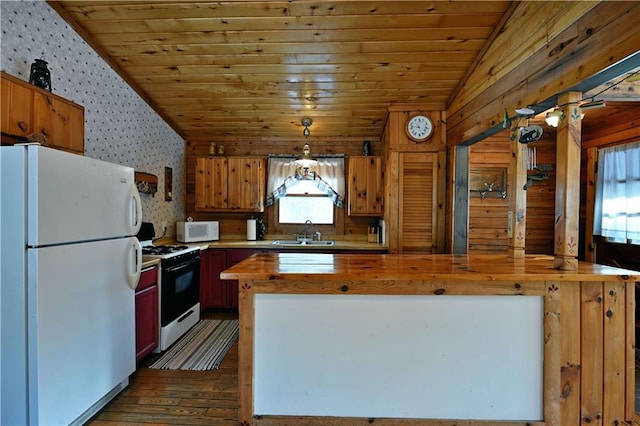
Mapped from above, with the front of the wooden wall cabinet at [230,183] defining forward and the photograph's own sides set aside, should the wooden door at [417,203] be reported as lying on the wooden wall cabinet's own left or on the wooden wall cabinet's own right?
on the wooden wall cabinet's own left

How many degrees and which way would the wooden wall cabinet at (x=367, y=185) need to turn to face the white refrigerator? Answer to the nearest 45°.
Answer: approximately 45° to its right

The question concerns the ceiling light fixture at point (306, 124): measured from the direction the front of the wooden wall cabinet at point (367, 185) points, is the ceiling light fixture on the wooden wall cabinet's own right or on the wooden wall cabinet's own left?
on the wooden wall cabinet's own right

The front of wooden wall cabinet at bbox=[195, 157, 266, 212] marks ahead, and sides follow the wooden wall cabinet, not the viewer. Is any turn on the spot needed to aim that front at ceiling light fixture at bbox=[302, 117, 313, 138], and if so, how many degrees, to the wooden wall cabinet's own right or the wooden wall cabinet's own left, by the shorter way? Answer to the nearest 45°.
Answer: approximately 45° to the wooden wall cabinet's own left

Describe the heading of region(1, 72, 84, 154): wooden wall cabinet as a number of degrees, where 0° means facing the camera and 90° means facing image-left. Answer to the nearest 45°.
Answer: approximately 315°

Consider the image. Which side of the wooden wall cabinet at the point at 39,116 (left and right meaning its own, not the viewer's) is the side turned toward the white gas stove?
left
